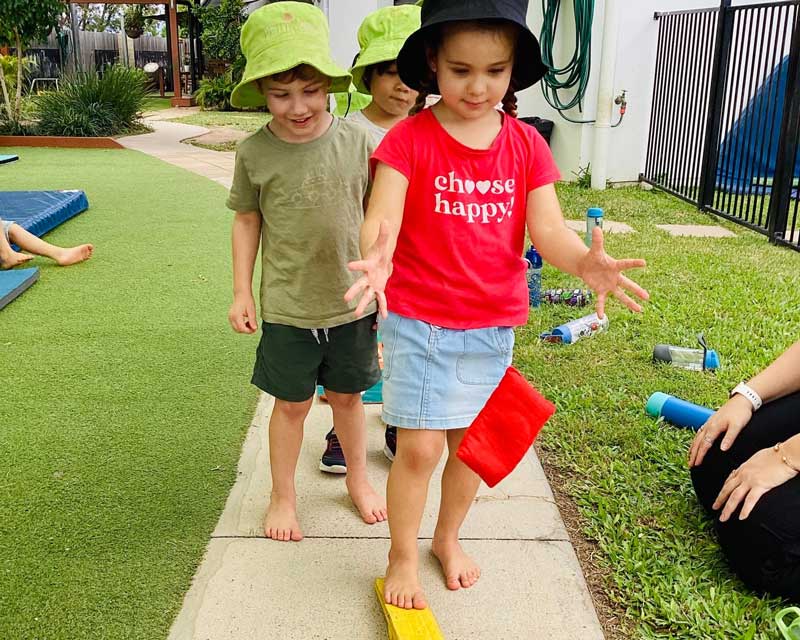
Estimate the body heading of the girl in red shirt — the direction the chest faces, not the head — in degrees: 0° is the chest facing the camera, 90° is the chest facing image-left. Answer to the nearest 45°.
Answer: approximately 0°

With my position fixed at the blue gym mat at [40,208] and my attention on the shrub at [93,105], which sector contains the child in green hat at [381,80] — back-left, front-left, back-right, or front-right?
back-right

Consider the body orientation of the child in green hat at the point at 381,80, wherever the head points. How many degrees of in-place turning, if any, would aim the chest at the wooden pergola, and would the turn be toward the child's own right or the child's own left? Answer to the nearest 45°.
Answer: approximately 180°

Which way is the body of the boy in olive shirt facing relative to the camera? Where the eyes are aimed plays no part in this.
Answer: toward the camera

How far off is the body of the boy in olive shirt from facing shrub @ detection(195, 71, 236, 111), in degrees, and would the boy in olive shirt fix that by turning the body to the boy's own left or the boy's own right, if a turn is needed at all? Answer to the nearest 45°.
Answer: approximately 180°

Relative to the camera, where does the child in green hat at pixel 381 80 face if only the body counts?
toward the camera

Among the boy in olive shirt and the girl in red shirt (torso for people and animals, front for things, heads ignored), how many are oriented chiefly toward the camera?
2

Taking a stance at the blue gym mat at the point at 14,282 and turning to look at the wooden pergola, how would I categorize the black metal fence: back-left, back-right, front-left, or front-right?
front-right
